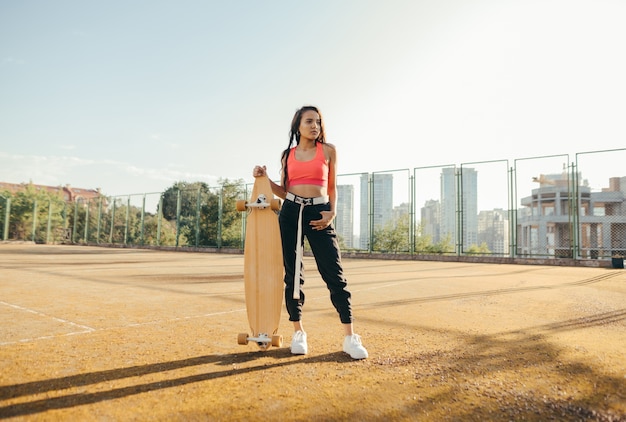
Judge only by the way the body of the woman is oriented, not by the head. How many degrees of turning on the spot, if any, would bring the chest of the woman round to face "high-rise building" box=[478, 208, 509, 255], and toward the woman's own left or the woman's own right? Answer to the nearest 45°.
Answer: approximately 135° to the woman's own left

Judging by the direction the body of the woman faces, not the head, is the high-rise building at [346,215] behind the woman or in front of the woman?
behind

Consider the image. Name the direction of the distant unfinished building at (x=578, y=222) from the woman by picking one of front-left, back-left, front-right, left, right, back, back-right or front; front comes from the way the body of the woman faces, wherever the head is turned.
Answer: back-left

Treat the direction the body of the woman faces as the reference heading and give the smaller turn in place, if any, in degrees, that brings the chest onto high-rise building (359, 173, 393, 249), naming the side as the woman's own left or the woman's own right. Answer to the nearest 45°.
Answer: approximately 180°

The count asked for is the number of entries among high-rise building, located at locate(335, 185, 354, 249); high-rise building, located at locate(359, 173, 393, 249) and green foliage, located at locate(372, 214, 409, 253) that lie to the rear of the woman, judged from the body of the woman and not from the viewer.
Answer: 3

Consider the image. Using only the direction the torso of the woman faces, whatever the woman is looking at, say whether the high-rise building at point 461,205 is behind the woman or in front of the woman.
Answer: behind

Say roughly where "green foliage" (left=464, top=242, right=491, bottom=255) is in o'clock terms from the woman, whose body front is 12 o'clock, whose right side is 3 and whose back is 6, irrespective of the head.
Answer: The green foliage is roughly at 7 o'clock from the woman.

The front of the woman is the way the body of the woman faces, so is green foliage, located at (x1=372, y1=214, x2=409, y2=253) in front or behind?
behind

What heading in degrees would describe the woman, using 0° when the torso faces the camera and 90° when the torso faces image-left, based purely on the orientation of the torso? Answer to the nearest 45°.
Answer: approximately 0°
